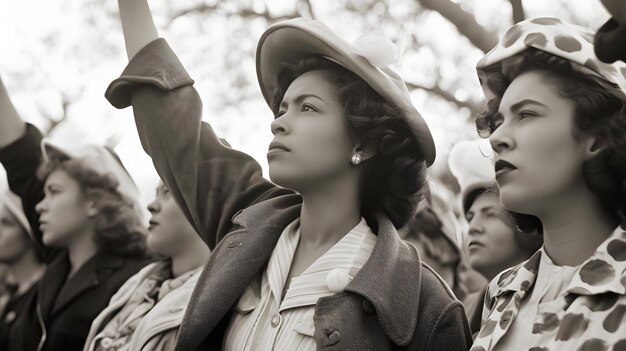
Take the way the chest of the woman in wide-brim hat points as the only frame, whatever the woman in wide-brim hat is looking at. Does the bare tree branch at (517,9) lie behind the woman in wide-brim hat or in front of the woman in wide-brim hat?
behind

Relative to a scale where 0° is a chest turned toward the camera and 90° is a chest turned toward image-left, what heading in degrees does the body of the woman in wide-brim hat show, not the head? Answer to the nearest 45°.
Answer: approximately 45°

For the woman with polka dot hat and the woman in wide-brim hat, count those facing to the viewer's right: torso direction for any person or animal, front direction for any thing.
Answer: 0

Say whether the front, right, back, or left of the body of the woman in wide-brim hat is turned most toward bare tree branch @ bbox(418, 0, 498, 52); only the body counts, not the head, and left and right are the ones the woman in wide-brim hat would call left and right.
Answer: back

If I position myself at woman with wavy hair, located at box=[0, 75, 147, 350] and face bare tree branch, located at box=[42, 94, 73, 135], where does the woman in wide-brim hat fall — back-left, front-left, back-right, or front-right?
back-right

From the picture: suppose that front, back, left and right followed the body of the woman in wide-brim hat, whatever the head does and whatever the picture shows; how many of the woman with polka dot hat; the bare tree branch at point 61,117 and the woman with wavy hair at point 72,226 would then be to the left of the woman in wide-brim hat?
1

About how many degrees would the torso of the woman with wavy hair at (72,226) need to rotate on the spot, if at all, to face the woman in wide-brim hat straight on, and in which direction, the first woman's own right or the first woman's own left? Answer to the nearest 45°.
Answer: approximately 45° to the first woman's own left

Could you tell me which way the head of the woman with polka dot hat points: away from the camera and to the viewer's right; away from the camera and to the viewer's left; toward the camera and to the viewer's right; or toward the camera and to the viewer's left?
toward the camera and to the viewer's left

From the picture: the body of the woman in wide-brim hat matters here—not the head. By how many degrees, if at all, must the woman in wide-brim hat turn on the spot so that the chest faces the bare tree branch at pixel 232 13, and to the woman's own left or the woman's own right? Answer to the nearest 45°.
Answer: approximately 135° to the woman's own right
